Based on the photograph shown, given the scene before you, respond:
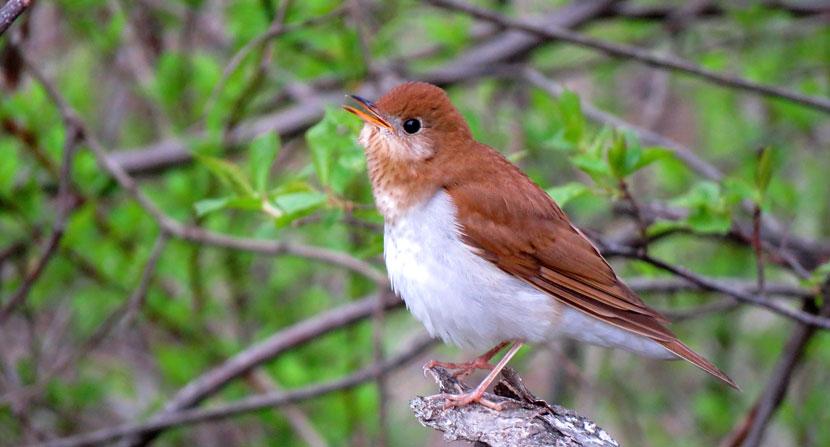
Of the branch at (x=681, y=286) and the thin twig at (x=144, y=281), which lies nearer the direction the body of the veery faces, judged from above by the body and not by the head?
the thin twig

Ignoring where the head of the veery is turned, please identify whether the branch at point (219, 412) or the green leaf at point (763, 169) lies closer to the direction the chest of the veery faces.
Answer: the branch

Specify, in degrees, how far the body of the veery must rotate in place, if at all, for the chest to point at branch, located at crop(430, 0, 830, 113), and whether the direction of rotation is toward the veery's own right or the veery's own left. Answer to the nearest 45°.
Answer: approximately 135° to the veery's own right

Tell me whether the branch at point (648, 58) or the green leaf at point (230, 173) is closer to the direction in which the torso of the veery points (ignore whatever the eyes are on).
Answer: the green leaf

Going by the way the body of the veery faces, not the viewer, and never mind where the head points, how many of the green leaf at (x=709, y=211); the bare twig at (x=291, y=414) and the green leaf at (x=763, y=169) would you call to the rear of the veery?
2

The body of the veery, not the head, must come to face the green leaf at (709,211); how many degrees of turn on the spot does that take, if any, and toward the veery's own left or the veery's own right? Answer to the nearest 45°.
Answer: approximately 180°

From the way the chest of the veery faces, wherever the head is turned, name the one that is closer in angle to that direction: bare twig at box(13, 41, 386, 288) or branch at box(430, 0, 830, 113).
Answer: the bare twig

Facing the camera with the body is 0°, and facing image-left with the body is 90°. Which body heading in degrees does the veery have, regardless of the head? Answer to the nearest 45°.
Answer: approximately 90°

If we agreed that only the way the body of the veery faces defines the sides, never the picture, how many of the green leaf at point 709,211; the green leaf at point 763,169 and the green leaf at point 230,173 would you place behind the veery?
2

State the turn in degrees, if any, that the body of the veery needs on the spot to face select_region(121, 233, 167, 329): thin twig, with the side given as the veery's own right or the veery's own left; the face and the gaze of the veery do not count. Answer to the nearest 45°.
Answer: approximately 45° to the veery's own right
